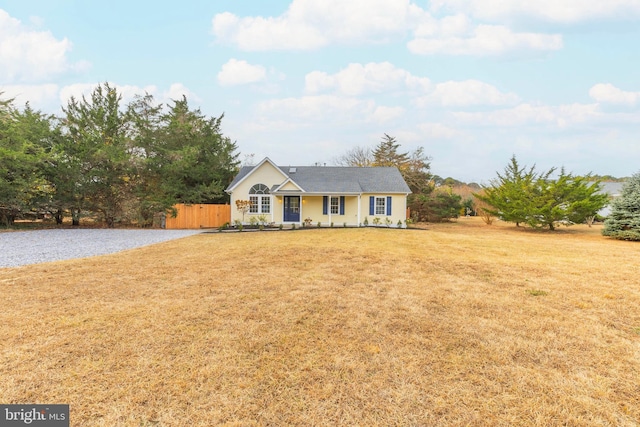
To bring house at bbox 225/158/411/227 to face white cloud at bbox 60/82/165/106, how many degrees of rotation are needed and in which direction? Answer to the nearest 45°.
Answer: approximately 90° to its right

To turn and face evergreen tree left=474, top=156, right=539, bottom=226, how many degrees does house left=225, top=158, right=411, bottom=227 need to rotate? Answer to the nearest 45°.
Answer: approximately 90° to its left

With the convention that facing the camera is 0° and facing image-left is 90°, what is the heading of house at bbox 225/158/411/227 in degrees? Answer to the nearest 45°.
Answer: approximately 0°

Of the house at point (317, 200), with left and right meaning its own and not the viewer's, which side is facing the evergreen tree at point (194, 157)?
right

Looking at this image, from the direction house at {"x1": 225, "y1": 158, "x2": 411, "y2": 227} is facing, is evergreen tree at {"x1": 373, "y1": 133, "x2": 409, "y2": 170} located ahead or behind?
behind
